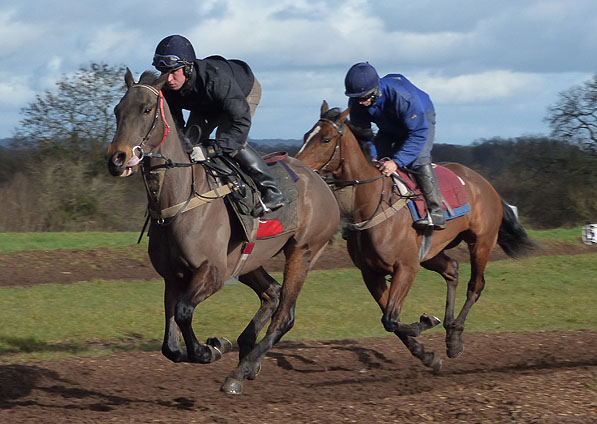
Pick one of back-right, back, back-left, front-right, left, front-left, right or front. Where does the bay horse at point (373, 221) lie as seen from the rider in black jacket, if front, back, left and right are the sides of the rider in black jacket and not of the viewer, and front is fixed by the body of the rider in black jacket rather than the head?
back

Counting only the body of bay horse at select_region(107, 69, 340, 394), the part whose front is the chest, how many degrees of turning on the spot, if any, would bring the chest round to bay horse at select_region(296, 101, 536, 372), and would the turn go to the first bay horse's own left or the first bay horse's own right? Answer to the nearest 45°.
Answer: approximately 180°

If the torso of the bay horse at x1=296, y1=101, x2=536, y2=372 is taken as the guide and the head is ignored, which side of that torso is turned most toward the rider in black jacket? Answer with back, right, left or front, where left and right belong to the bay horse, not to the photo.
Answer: front

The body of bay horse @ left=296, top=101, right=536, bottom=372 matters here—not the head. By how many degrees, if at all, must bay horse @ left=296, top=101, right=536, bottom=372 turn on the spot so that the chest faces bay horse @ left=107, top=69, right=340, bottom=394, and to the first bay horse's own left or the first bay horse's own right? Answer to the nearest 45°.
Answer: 0° — it already faces it

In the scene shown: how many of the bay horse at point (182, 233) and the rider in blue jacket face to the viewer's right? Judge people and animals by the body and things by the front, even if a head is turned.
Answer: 0

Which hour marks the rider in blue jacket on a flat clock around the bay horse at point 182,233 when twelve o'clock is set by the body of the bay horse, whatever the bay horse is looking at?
The rider in blue jacket is roughly at 6 o'clock from the bay horse.

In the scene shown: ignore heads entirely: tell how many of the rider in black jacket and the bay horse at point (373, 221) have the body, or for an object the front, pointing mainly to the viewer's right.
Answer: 0

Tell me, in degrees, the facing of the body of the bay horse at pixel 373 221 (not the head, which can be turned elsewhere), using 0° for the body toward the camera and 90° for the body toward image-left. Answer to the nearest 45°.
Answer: approximately 45°
